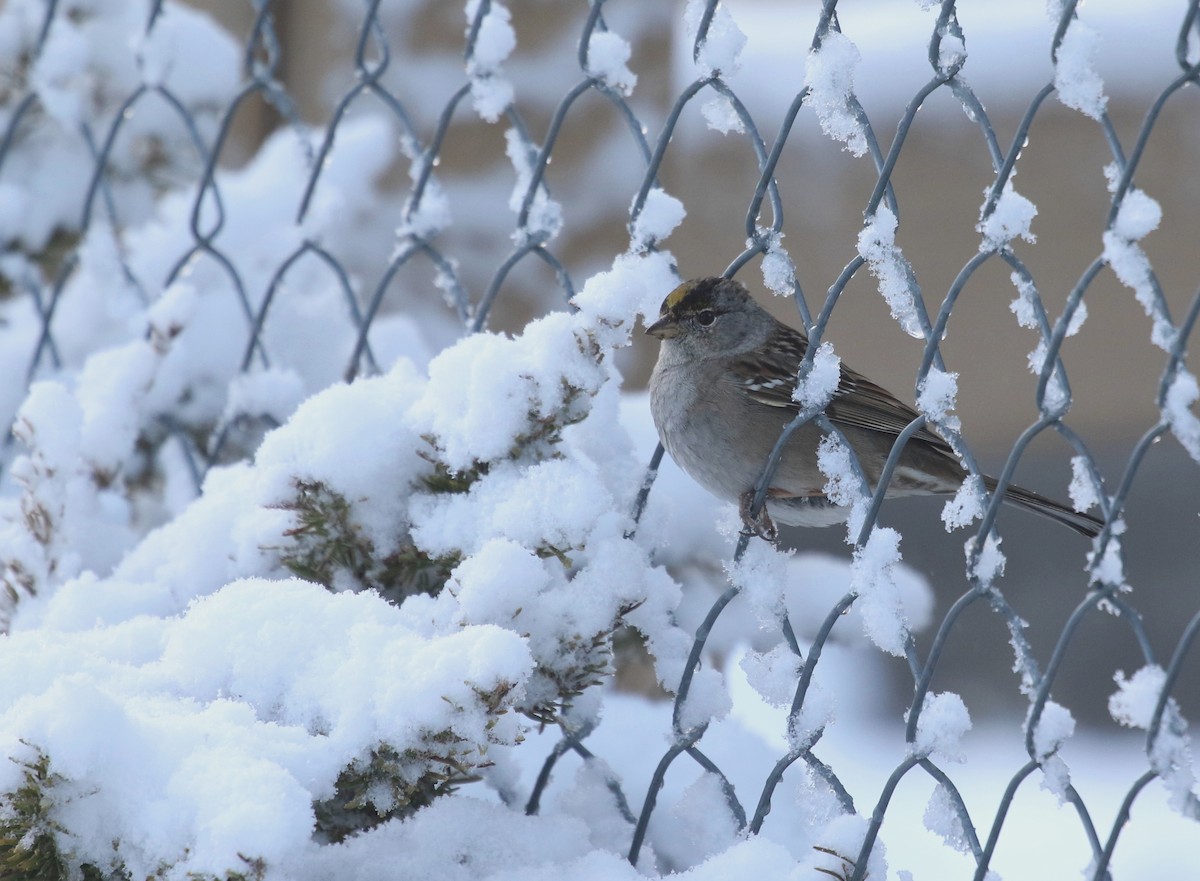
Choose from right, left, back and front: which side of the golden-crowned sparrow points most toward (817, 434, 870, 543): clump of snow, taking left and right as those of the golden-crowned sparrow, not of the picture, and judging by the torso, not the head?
left

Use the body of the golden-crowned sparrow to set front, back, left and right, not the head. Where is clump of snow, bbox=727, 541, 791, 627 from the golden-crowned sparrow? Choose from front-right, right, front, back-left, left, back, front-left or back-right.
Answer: front

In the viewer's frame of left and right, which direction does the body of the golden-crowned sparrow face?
facing to the left of the viewer

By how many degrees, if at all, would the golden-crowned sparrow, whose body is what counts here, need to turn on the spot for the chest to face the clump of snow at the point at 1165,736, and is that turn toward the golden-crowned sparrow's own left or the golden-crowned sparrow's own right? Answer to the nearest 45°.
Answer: approximately 135° to the golden-crowned sparrow's own left

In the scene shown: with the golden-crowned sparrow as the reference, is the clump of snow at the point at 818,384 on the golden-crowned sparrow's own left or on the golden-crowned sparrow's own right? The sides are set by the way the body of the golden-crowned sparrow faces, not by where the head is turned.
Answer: on the golden-crowned sparrow's own left
